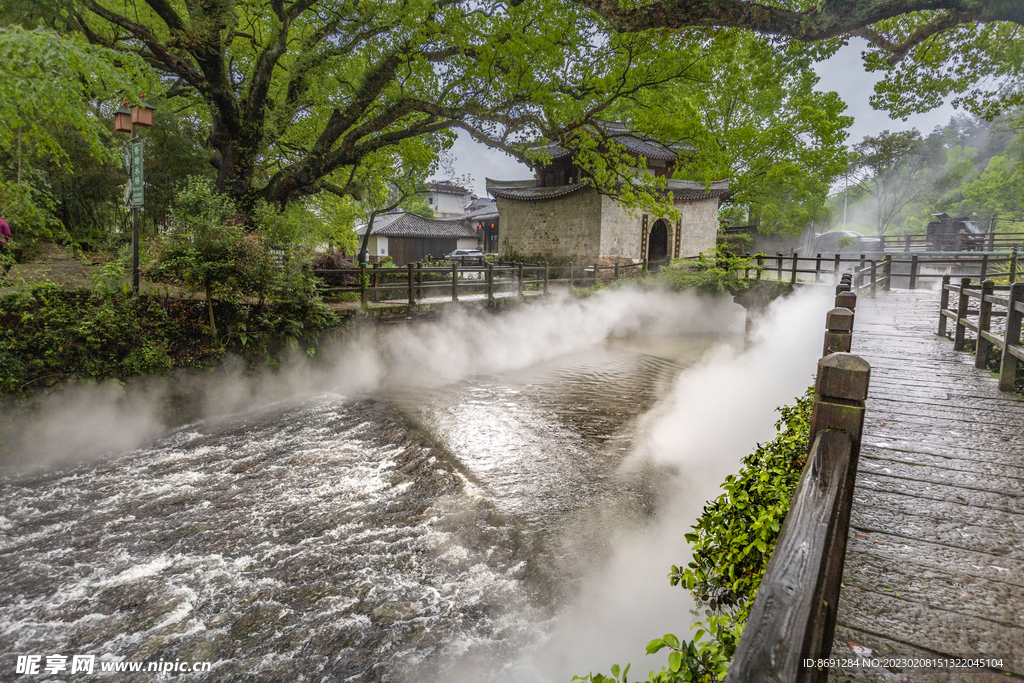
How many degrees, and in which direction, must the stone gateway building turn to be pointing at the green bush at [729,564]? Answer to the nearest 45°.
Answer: approximately 45° to its right

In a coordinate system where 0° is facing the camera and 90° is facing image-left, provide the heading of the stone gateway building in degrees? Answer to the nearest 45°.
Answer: approximately 315°

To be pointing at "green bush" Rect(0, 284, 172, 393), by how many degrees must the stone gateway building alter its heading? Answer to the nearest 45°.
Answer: approximately 45° to its right

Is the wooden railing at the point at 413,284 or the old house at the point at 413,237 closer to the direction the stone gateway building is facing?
the wooden railing

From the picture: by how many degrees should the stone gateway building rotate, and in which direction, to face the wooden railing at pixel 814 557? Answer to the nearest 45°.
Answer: approximately 45° to its right

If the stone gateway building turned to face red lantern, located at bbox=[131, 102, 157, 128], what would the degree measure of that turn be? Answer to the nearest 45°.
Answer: approximately 45° to its right

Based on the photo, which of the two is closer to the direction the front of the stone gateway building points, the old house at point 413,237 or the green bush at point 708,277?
the green bush

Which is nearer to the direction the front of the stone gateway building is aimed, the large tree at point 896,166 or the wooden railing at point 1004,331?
the wooden railing

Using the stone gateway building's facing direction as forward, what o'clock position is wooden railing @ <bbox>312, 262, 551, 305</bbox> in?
The wooden railing is roughly at 2 o'clock from the stone gateway building.

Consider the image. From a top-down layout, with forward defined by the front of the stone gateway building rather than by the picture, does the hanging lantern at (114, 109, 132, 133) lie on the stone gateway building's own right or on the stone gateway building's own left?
on the stone gateway building's own right
